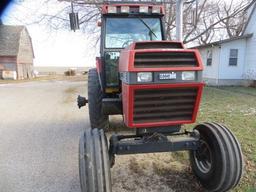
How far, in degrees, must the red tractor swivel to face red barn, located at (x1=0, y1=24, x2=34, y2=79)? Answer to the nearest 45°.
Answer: approximately 135° to its right

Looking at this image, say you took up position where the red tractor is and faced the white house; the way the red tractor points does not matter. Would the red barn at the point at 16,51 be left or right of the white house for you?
left

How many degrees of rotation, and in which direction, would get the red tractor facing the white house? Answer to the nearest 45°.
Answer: approximately 180°

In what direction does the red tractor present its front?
toward the camera
